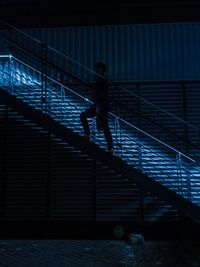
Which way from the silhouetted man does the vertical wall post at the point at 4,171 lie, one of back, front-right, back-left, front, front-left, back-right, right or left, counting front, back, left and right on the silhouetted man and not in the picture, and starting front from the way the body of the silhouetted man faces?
front-right

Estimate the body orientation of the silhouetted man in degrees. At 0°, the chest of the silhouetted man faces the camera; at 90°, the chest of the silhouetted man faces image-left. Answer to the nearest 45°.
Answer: approximately 90°
